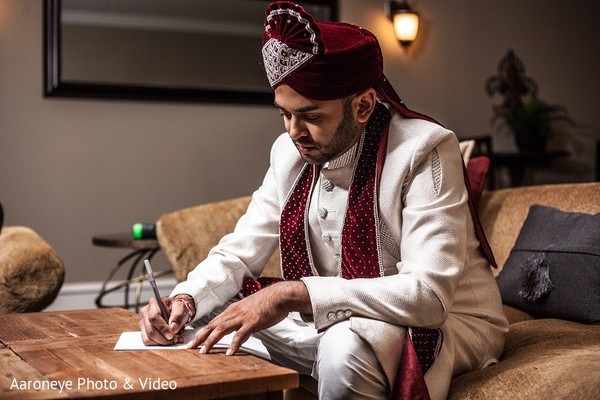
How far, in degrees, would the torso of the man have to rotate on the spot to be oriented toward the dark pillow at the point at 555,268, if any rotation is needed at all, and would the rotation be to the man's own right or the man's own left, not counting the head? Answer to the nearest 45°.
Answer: approximately 180°

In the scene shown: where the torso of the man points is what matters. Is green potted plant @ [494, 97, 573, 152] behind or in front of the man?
behind

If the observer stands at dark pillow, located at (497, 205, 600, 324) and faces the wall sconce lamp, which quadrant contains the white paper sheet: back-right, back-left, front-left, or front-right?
back-left

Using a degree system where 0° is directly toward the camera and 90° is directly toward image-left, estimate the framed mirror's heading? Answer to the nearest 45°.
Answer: approximately 0°

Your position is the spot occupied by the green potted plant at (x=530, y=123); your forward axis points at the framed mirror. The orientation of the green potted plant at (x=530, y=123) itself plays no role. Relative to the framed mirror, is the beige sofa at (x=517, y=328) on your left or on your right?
left

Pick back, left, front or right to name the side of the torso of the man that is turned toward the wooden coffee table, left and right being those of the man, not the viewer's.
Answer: front

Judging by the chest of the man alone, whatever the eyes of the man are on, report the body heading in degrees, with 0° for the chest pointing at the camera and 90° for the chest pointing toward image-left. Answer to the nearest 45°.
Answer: approximately 45°

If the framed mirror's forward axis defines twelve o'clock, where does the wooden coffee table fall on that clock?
The wooden coffee table is roughly at 12 o'clock from the framed mirror.

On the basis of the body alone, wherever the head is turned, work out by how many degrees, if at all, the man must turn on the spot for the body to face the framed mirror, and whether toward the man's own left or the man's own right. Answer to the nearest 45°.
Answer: approximately 135° to the man's own right

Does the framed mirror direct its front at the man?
yes

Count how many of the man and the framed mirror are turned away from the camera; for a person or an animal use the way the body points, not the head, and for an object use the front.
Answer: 0

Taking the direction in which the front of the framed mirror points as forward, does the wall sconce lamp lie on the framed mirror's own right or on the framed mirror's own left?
on the framed mirror's own left

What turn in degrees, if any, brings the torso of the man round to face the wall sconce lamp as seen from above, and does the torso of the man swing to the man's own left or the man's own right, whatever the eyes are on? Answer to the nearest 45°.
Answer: approximately 135° to the man's own right

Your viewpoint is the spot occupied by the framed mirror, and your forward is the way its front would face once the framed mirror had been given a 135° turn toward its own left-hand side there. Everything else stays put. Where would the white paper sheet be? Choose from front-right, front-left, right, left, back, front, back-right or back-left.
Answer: back-right

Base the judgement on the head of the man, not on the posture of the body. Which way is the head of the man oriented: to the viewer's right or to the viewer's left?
to the viewer's left
